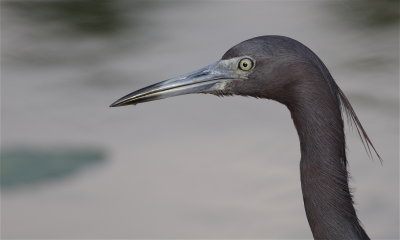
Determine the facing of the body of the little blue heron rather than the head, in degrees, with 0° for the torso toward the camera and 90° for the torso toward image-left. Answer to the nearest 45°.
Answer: approximately 90°
